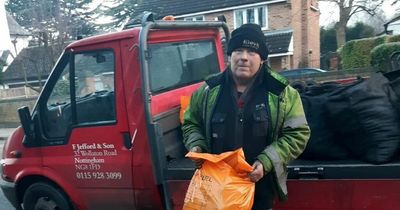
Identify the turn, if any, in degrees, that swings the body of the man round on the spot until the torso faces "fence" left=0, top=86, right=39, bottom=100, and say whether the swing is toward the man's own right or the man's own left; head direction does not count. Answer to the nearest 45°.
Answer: approximately 135° to the man's own right

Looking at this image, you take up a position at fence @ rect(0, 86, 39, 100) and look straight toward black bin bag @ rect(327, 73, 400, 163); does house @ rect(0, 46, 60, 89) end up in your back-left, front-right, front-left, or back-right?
back-left

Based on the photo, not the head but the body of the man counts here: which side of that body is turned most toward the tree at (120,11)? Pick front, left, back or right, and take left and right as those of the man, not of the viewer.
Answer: back

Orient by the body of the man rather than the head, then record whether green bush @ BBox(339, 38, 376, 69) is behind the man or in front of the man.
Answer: behind

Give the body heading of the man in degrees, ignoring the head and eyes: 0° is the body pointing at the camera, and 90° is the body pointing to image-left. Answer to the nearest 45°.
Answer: approximately 0°

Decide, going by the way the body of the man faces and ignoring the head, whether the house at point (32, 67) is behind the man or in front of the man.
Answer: behind

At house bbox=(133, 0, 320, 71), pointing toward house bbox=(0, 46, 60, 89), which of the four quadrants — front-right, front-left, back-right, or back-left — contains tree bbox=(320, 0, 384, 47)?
back-right

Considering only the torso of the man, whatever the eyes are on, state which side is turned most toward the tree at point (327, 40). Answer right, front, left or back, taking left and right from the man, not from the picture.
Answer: back

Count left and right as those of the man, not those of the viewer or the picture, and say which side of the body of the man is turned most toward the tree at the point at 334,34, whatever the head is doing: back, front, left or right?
back

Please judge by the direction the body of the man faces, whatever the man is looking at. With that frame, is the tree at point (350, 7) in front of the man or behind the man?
behind
